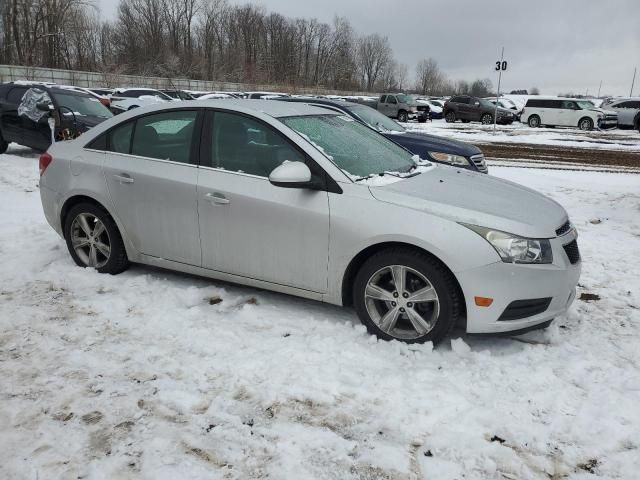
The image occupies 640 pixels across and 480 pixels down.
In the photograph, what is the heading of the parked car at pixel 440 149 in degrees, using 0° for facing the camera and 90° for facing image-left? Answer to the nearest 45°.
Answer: approximately 315°

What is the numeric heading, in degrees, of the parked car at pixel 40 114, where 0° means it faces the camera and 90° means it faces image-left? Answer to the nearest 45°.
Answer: approximately 315°

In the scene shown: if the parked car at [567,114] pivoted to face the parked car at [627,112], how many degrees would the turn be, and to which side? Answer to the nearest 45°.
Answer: approximately 45° to its left

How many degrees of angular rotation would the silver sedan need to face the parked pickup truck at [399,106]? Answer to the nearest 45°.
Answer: approximately 135° to its left

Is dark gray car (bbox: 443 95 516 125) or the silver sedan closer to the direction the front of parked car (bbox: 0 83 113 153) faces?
the silver sedan

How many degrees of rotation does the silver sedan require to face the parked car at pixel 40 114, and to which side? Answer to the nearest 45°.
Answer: approximately 180°

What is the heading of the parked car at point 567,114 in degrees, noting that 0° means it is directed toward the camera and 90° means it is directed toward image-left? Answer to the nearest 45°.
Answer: approximately 315°

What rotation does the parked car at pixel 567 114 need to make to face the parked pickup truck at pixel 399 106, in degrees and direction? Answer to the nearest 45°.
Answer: approximately 135° to its right

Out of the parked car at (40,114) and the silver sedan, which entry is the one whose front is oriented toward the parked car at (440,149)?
the parked car at (40,114)

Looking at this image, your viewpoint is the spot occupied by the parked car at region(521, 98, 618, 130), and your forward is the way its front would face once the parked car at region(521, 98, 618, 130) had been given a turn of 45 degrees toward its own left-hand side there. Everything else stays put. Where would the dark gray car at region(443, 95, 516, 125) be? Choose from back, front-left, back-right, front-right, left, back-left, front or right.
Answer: back

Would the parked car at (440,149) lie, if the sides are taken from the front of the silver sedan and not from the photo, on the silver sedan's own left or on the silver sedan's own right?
on the silver sedan's own left

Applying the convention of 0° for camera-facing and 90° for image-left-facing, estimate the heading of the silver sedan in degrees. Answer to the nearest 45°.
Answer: approximately 315°

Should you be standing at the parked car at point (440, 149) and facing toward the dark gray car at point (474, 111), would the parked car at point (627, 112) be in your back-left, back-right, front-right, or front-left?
front-right
